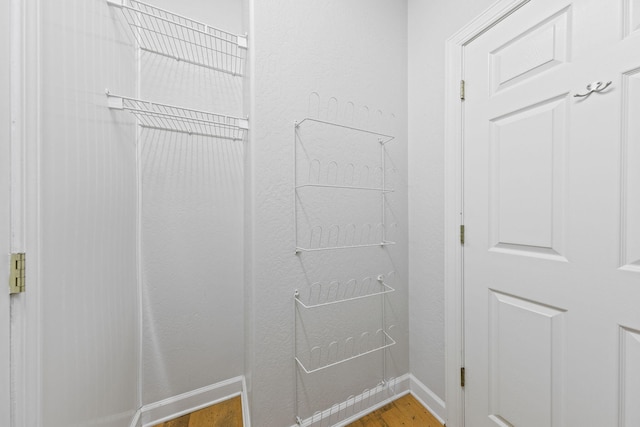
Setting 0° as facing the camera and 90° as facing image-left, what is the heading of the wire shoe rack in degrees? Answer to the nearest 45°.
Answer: approximately 315°

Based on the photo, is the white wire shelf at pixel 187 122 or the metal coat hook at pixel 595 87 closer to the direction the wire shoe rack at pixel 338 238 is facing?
the metal coat hook

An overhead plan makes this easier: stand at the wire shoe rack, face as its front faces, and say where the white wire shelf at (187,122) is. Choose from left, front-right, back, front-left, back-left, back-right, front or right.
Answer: back-right

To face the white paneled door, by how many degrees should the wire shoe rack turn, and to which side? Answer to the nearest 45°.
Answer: approximately 45° to its left
